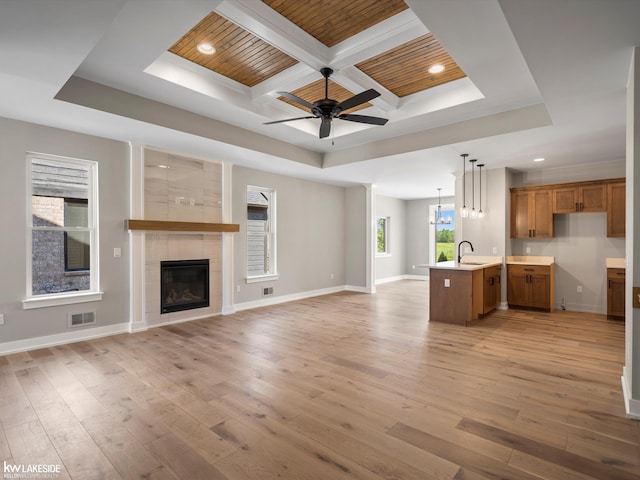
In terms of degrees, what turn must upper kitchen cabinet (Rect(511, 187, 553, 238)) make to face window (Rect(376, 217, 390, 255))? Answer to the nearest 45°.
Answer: approximately 135° to its right

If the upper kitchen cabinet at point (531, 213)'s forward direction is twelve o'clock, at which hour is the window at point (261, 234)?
The window is roughly at 2 o'clock from the upper kitchen cabinet.

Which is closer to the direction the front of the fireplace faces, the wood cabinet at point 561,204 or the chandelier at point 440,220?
the wood cabinet

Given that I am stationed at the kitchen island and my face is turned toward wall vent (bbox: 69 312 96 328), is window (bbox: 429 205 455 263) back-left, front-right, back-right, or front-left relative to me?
back-right

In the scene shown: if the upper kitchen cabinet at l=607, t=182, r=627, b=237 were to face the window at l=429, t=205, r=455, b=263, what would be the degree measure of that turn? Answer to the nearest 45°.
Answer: approximately 135° to its right

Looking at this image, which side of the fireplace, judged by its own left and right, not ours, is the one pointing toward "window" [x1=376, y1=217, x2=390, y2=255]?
left

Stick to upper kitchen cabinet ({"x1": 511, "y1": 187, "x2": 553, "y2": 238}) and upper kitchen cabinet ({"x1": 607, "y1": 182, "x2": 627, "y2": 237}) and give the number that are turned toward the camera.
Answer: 2

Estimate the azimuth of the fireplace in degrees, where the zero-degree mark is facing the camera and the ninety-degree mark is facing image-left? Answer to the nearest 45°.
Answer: approximately 315°

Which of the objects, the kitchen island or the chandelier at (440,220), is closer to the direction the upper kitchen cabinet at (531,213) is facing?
the kitchen island

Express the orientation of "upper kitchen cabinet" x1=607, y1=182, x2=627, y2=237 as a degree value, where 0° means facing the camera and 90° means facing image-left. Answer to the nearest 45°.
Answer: approximately 0°
